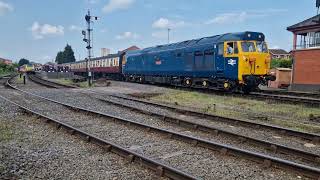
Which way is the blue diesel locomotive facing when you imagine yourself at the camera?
facing the viewer and to the right of the viewer

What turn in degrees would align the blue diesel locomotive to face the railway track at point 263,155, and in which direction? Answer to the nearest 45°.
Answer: approximately 45° to its right

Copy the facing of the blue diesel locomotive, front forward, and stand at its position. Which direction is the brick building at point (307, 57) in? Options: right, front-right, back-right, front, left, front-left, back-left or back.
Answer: left
